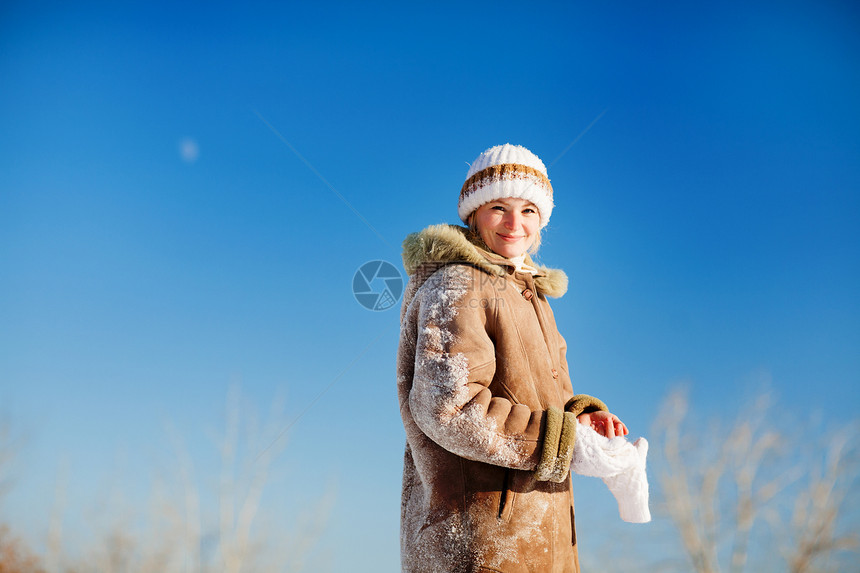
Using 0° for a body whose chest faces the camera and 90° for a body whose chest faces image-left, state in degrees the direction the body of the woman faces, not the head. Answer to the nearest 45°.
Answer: approximately 315°
